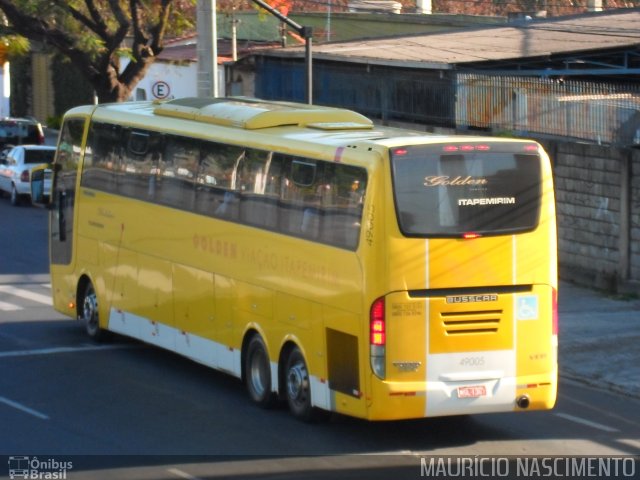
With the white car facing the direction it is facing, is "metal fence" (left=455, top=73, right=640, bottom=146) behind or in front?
behind

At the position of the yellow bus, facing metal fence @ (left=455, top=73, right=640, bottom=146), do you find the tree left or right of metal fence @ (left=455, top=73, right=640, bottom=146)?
left

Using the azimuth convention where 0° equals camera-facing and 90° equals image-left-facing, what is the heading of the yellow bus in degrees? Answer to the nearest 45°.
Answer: approximately 135°
